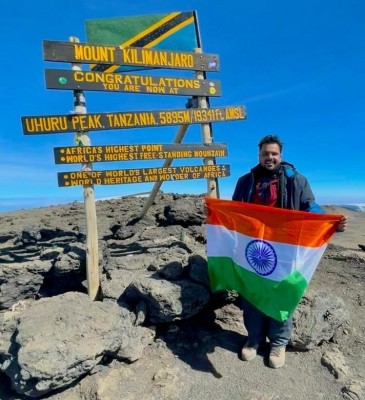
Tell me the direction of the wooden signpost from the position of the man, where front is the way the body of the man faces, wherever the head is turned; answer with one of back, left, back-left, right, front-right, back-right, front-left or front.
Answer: right

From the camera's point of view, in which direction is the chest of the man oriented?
toward the camera
